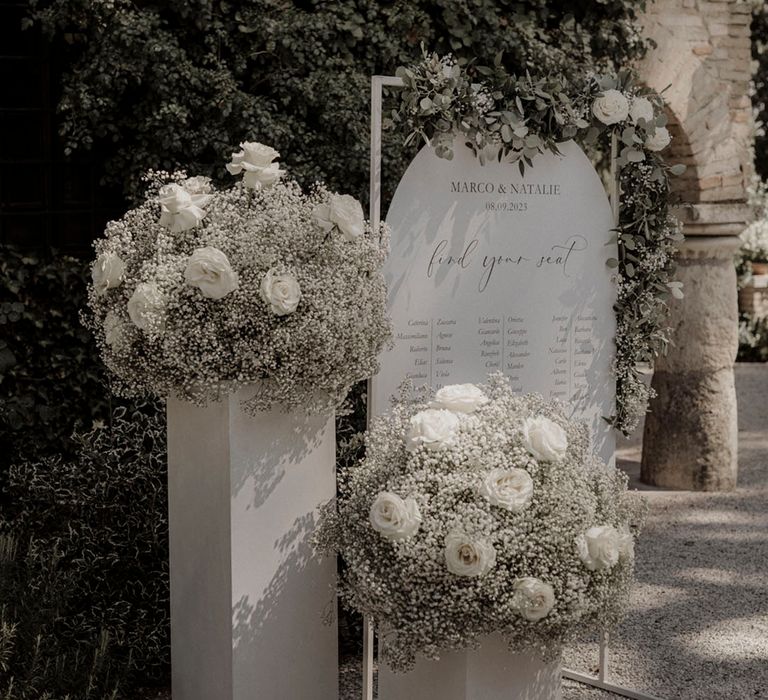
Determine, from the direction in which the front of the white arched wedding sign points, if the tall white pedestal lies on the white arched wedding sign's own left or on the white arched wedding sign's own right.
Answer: on the white arched wedding sign's own right

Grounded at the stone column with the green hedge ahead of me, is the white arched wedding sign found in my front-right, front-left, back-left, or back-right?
front-left

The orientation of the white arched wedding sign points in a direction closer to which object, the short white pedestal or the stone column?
the short white pedestal

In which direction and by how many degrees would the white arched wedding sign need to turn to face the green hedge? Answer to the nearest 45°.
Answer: approximately 135° to its right

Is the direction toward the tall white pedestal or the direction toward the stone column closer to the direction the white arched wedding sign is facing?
the tall white pedestal

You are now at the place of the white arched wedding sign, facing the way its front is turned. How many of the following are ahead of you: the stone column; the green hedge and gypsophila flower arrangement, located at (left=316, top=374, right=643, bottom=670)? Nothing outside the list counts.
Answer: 1

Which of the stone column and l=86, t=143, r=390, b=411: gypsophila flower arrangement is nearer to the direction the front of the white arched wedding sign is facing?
the gypsophila flower arrangement

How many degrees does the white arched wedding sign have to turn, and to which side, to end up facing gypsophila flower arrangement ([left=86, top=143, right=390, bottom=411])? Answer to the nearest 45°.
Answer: approximately 45° to its right

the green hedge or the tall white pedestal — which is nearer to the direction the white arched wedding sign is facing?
the tall white pedestal

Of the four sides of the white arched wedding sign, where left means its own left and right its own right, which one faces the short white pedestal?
front

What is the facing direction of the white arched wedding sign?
toward the camera

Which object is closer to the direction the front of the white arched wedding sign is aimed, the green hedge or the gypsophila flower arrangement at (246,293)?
the gypsophila flower arrangement

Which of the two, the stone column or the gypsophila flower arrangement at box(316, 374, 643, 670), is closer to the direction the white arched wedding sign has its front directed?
the gypsophila flower arrangement

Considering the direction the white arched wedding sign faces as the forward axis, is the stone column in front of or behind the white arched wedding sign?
behind

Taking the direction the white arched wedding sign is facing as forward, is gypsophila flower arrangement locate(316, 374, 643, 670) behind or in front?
in front
